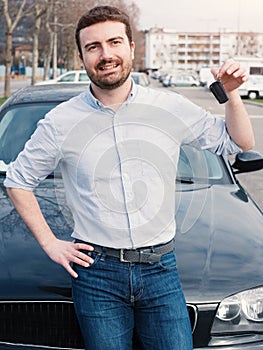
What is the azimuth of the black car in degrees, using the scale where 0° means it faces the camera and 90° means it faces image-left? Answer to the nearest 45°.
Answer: approximately 0°

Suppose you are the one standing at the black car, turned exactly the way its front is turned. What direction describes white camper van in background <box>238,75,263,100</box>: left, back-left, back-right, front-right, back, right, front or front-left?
back

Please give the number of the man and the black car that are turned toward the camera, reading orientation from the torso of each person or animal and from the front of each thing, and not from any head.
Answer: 2

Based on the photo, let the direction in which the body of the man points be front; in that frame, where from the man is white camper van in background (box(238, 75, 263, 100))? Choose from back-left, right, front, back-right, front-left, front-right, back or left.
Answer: back
